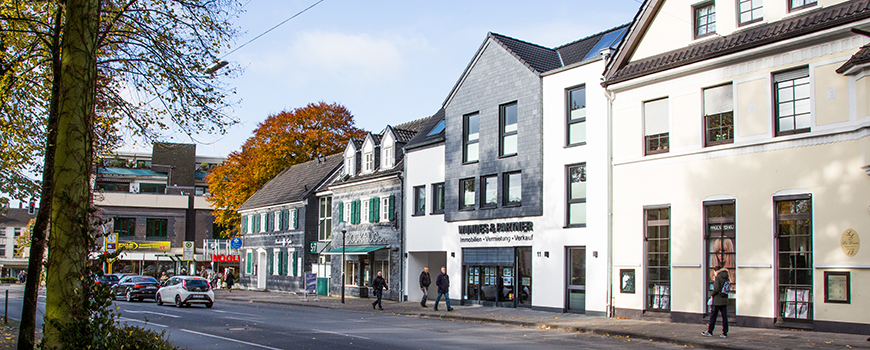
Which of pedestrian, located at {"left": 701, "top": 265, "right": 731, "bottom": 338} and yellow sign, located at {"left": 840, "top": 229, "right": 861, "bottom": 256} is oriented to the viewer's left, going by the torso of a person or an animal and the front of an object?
the pedestrian

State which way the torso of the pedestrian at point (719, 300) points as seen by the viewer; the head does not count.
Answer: to the viewer's left

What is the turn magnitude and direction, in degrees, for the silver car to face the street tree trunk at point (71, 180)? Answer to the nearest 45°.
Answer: approximately 135° to its left

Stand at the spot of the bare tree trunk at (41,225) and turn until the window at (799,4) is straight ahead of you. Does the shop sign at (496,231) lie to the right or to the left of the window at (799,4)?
left

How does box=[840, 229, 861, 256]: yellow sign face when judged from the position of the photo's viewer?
facing the viewer

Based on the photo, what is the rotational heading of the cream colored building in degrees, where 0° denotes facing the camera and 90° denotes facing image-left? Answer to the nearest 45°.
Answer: approximately 45°

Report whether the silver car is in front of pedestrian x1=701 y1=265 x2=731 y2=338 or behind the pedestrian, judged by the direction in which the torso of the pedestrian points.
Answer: in front

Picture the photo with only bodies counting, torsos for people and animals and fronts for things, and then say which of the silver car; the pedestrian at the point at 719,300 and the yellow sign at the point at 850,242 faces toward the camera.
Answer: the yellow sign
